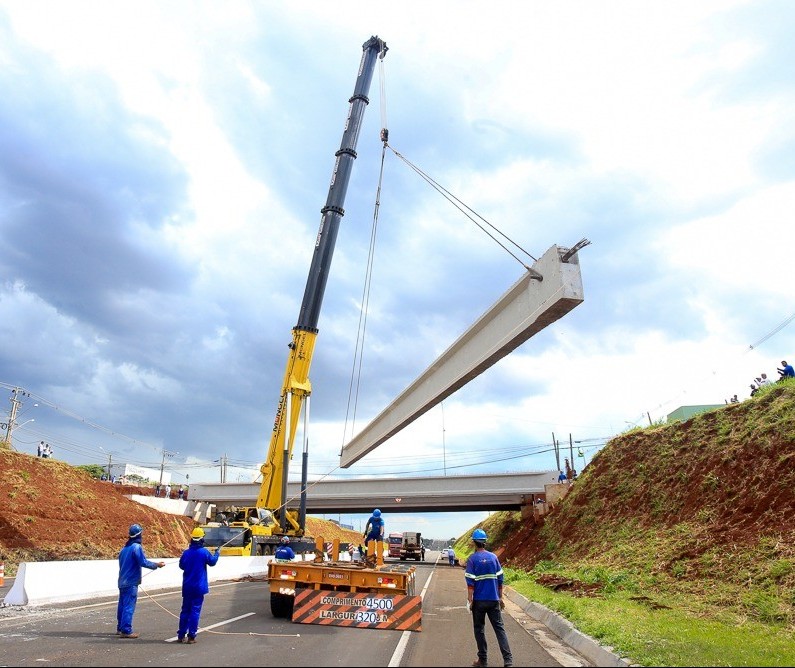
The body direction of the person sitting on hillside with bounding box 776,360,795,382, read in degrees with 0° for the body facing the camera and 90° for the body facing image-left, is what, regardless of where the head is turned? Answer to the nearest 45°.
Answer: approximately 90°

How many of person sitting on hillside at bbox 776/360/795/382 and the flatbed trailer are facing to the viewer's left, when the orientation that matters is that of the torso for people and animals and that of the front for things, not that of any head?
1

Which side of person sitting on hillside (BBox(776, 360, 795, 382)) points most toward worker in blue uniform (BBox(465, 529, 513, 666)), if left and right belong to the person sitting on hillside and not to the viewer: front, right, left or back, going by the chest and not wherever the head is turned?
left

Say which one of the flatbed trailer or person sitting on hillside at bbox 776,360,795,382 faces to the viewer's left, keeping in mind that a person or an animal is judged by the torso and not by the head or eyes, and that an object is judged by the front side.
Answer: the person sitting on hillside

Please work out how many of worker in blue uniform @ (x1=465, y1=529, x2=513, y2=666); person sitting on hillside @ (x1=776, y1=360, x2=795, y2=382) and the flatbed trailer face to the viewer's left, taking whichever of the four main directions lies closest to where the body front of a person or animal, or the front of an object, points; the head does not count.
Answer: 1

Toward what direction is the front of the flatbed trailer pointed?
away from the camera

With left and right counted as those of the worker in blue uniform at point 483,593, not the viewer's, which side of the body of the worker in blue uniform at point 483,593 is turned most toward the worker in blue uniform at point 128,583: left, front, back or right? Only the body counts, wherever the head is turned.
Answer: left

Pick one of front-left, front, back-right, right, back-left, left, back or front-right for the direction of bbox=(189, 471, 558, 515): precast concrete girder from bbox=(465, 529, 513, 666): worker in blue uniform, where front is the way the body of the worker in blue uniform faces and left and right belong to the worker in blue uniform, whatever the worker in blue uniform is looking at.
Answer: front

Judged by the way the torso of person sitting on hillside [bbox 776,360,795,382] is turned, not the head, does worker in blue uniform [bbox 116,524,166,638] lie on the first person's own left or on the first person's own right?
on the first person's own left

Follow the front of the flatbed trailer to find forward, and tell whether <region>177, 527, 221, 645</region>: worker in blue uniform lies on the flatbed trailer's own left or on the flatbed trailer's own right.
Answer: on the flatbed trailer's own left

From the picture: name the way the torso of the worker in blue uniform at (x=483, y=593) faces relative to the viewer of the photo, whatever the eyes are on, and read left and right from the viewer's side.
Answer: facing away from the viewer
